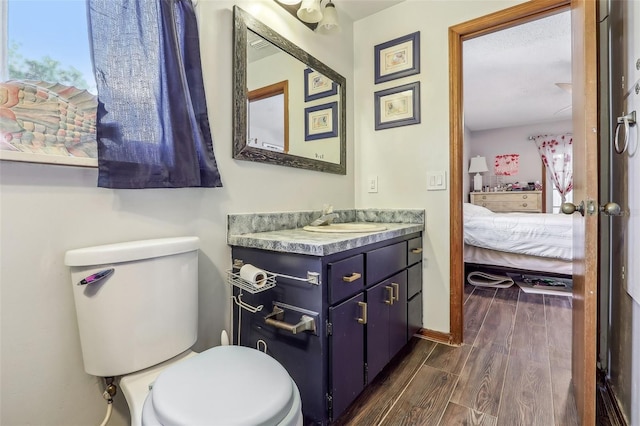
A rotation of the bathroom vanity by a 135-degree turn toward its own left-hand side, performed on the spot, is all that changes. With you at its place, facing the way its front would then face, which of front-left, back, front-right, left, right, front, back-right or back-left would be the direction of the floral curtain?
front-right

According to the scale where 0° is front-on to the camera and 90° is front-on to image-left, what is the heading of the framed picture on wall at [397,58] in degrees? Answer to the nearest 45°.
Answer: approximately 45°

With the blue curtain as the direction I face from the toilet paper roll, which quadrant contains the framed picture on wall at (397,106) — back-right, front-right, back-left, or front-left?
back-right

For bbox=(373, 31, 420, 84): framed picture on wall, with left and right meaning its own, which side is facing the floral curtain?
back

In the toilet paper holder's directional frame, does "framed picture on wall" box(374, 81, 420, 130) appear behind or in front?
behind

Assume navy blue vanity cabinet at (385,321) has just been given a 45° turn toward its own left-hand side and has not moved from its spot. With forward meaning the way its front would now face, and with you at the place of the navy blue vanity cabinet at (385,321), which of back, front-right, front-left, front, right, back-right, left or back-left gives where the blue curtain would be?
back-right

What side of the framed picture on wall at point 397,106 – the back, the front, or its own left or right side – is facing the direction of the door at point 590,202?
left

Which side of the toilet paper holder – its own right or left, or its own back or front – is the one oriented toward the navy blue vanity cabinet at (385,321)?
back

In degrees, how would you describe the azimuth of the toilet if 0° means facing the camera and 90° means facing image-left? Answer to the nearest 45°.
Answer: approximately 315°

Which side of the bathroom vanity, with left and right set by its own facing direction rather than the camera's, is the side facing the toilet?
right
